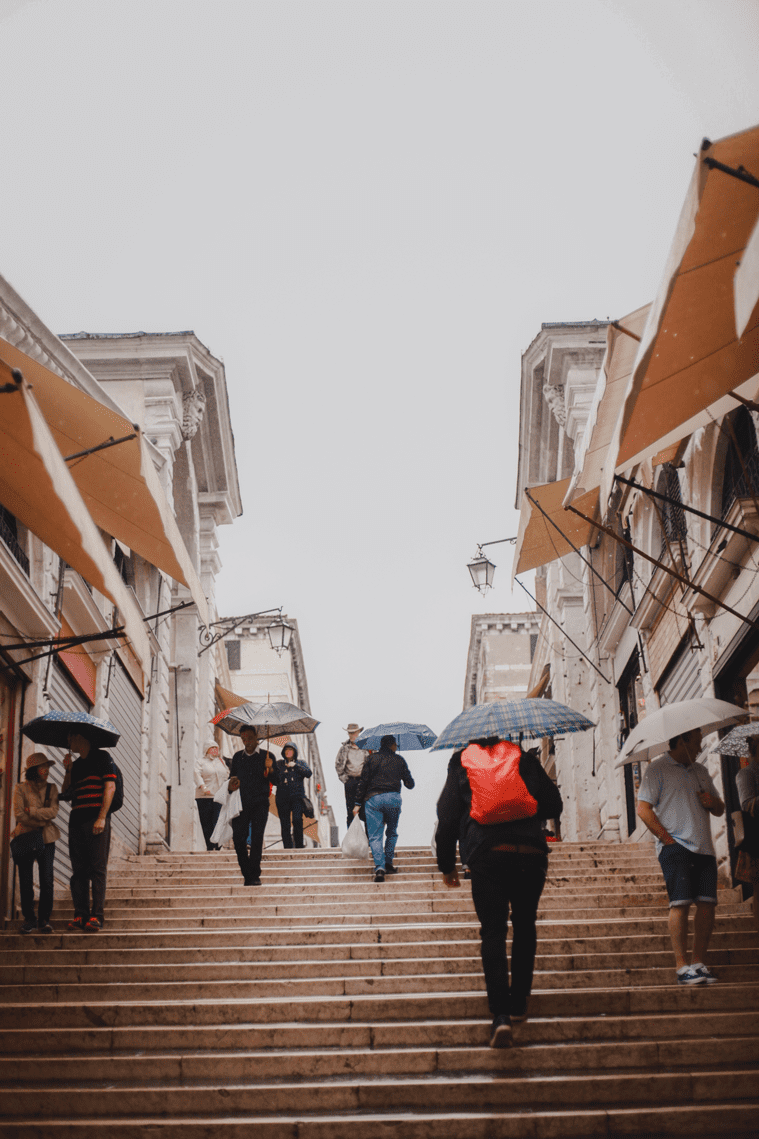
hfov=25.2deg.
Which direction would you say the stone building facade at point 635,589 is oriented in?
to the viewer's left

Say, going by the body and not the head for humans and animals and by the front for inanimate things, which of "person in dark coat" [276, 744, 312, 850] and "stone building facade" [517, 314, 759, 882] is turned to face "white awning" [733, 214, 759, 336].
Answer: the person in dark coat

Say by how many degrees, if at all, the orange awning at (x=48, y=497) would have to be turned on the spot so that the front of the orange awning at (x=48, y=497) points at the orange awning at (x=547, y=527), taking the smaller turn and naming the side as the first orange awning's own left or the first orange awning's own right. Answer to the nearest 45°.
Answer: approximately 45° to the first orange awning's own left

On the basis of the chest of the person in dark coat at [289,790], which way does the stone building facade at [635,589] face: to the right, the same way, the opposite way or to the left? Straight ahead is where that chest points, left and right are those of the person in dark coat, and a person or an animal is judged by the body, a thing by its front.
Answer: to the right

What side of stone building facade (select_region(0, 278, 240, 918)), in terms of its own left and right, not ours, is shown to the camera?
right

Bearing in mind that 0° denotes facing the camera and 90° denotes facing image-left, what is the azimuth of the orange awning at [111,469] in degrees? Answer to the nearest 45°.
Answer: approximately 270°

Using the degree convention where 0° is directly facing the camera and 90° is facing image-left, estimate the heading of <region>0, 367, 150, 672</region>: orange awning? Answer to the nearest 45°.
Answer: approximately 270°

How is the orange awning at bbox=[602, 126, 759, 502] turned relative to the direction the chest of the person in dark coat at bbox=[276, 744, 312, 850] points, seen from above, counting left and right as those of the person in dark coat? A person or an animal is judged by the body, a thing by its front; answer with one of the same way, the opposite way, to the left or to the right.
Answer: to the right
